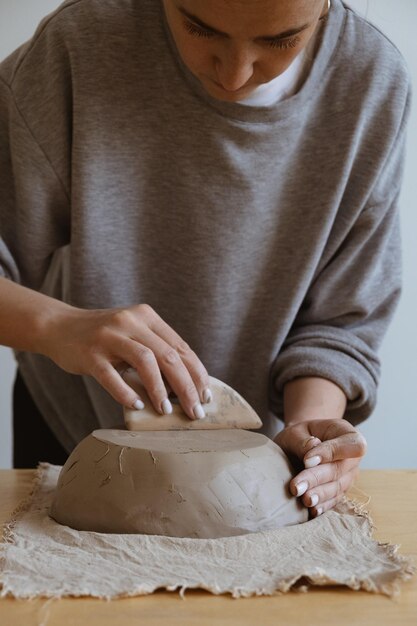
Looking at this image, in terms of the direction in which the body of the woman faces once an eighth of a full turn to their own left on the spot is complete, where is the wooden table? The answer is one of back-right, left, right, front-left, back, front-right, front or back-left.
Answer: front-right

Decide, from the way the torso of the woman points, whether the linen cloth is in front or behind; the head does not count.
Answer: in front

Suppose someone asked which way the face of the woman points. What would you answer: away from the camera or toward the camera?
toward the camera

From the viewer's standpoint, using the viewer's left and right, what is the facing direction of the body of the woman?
facing the viewer
